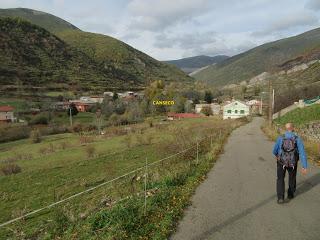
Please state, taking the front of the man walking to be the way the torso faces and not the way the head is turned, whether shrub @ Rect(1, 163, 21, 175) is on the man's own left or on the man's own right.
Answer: on the man's own left

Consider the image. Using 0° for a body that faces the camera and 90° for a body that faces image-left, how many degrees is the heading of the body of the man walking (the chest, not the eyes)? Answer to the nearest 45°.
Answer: approximately 180°

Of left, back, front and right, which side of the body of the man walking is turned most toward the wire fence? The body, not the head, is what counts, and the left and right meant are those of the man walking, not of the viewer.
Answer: left
